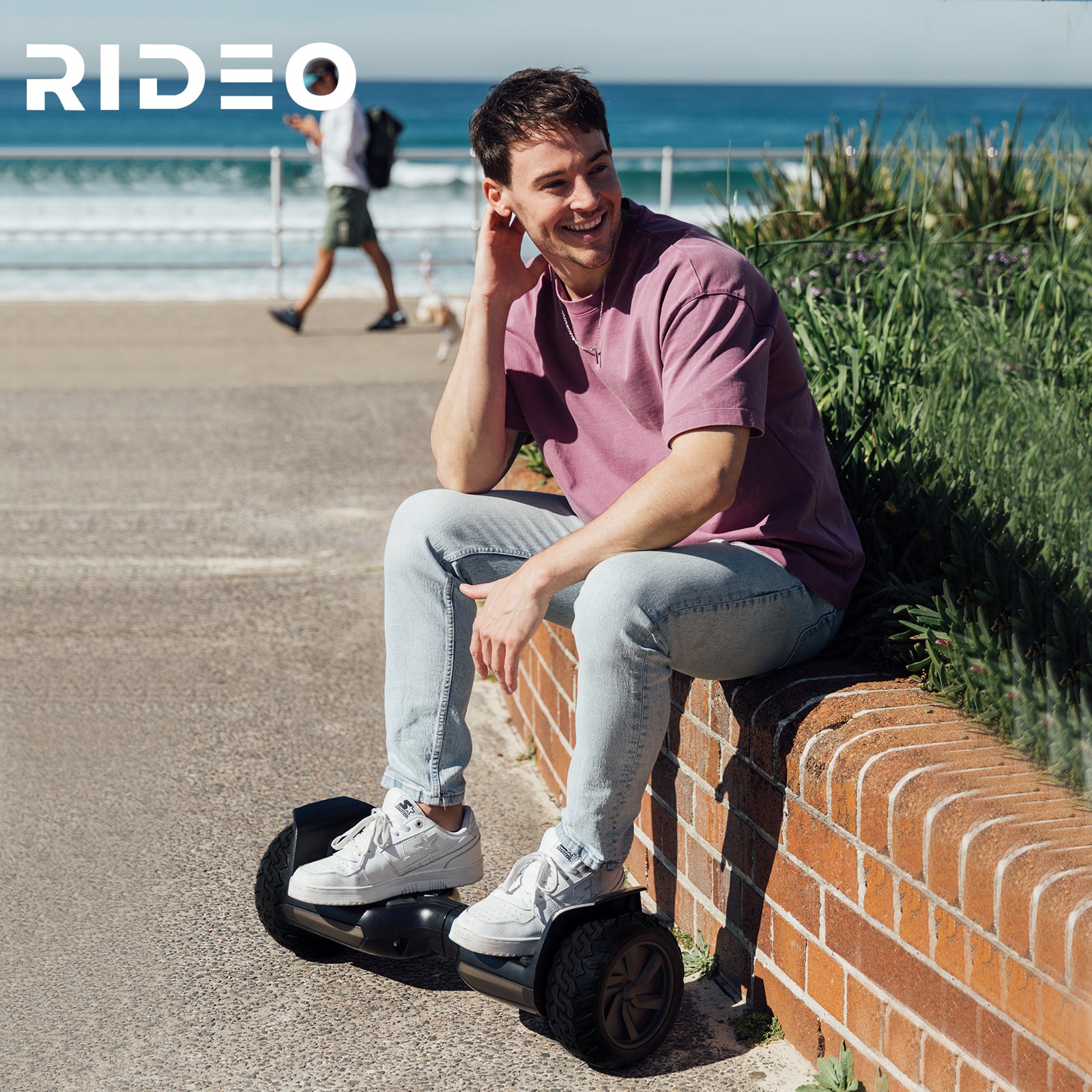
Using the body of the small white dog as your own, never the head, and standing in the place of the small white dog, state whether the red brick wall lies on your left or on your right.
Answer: on your left

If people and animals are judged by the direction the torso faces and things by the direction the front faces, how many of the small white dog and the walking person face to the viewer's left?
2

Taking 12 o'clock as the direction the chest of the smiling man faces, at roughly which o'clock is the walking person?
The walking person is roughly at 4 o'clock from the smiling man.

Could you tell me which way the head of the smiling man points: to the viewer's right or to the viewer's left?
to the viewer's right

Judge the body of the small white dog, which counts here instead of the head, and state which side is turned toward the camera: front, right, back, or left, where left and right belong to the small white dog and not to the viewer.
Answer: left

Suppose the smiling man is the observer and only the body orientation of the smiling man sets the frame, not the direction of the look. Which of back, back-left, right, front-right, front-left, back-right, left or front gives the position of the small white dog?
back-right

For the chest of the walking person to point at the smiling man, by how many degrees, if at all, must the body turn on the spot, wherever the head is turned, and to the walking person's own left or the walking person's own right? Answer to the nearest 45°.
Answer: approximately 90° to the walking person's own left

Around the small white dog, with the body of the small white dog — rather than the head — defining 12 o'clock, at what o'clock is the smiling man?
The smiling man is roughly at 9 o'clock from the small white dog.

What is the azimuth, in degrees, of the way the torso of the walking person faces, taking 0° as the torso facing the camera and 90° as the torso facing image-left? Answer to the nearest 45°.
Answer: approximately 90°

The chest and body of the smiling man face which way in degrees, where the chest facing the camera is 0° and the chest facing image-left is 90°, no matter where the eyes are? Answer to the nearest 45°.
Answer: approximately 45°

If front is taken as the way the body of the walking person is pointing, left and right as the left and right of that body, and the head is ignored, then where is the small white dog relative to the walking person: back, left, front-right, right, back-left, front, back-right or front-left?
back-left

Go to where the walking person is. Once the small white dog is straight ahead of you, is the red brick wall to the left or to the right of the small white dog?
right

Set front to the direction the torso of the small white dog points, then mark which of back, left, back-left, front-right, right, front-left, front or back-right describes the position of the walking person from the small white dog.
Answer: front-right

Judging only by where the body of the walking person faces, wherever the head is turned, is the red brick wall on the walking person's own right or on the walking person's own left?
on the walking person's own left
